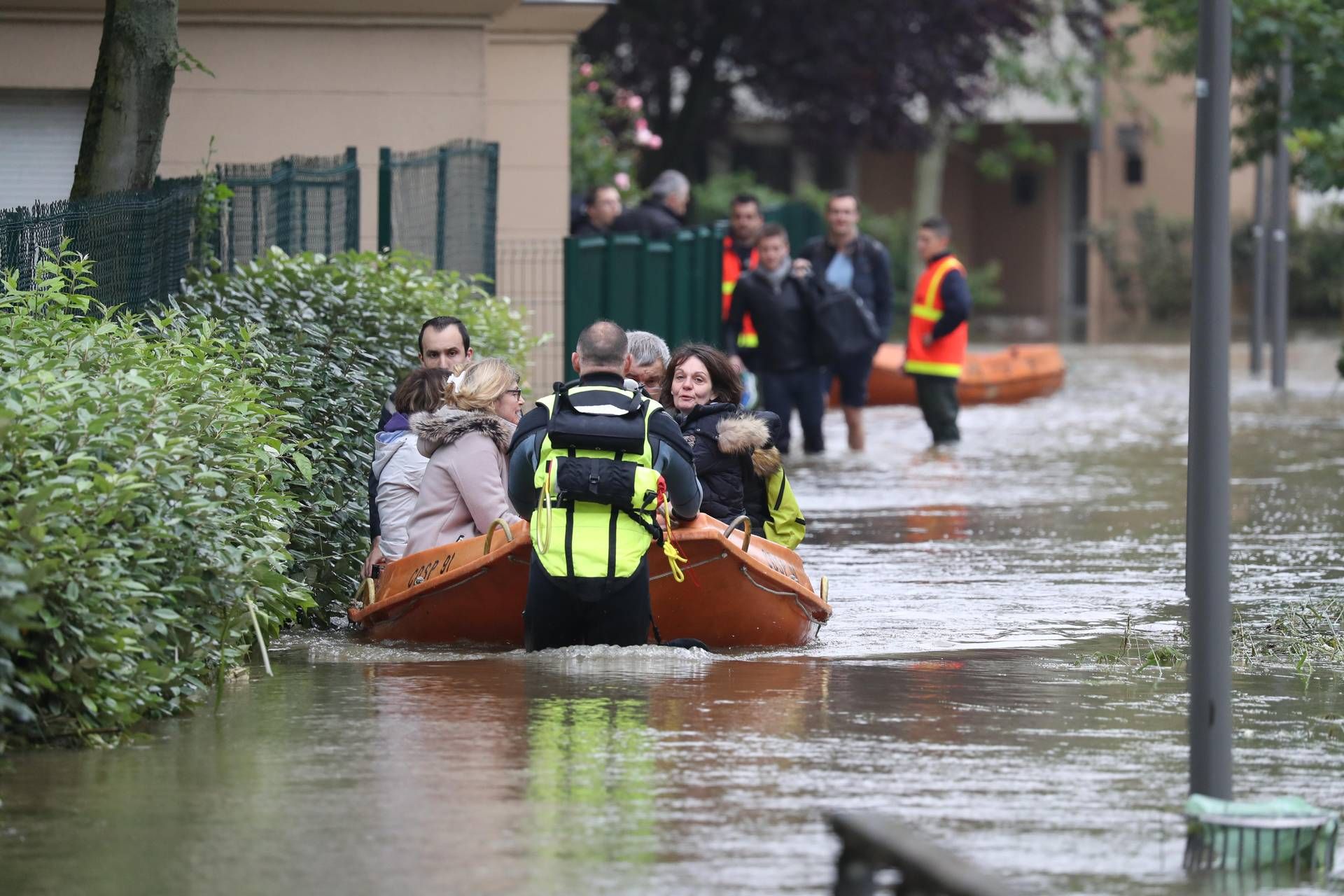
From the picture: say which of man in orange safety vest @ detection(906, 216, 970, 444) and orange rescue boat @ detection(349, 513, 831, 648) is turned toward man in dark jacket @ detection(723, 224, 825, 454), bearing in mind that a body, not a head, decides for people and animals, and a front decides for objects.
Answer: the man in orange safety vest

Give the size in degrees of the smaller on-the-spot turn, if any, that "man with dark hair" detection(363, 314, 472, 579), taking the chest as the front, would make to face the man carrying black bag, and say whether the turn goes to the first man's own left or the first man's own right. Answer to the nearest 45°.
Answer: approximately 135° to the first man's own left

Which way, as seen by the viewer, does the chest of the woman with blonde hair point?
to the viewer's right

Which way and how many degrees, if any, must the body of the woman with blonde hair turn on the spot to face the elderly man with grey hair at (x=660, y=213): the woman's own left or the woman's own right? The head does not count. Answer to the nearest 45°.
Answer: approximately 90° to the woman's own left

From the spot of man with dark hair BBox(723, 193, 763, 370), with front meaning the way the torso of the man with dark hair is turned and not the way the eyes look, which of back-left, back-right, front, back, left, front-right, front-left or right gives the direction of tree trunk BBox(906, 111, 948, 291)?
back

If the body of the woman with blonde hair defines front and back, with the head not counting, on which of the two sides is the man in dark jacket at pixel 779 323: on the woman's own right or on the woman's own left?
on the woman's own left

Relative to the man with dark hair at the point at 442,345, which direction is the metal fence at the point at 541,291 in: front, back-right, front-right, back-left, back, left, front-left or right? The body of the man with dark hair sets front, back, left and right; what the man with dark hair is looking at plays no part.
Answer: back

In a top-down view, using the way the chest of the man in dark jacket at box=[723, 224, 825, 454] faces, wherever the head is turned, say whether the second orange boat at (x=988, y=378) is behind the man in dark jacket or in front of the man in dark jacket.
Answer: behind

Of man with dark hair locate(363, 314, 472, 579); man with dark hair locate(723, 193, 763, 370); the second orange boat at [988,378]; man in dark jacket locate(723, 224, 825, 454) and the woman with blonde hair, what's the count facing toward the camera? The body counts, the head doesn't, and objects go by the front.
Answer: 3

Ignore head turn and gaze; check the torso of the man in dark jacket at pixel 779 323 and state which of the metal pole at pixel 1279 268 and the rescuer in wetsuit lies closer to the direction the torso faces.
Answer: the rescuer in wetsuit
